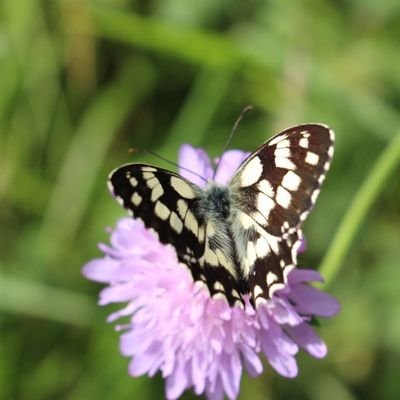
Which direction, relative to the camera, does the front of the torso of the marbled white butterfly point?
away from the camera

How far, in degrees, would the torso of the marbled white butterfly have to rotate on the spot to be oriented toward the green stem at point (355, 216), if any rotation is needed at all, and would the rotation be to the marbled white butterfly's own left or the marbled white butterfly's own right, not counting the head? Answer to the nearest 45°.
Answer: approximately 45° to the marbled white butterfly's own right
